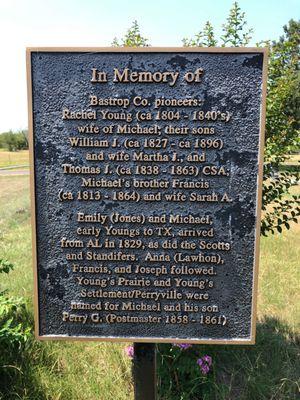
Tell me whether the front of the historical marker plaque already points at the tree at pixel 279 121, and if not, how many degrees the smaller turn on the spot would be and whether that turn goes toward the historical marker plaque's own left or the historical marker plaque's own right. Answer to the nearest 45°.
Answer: approximately 135° to the historical marker plaque's own left

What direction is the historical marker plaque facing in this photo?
toward the camera
